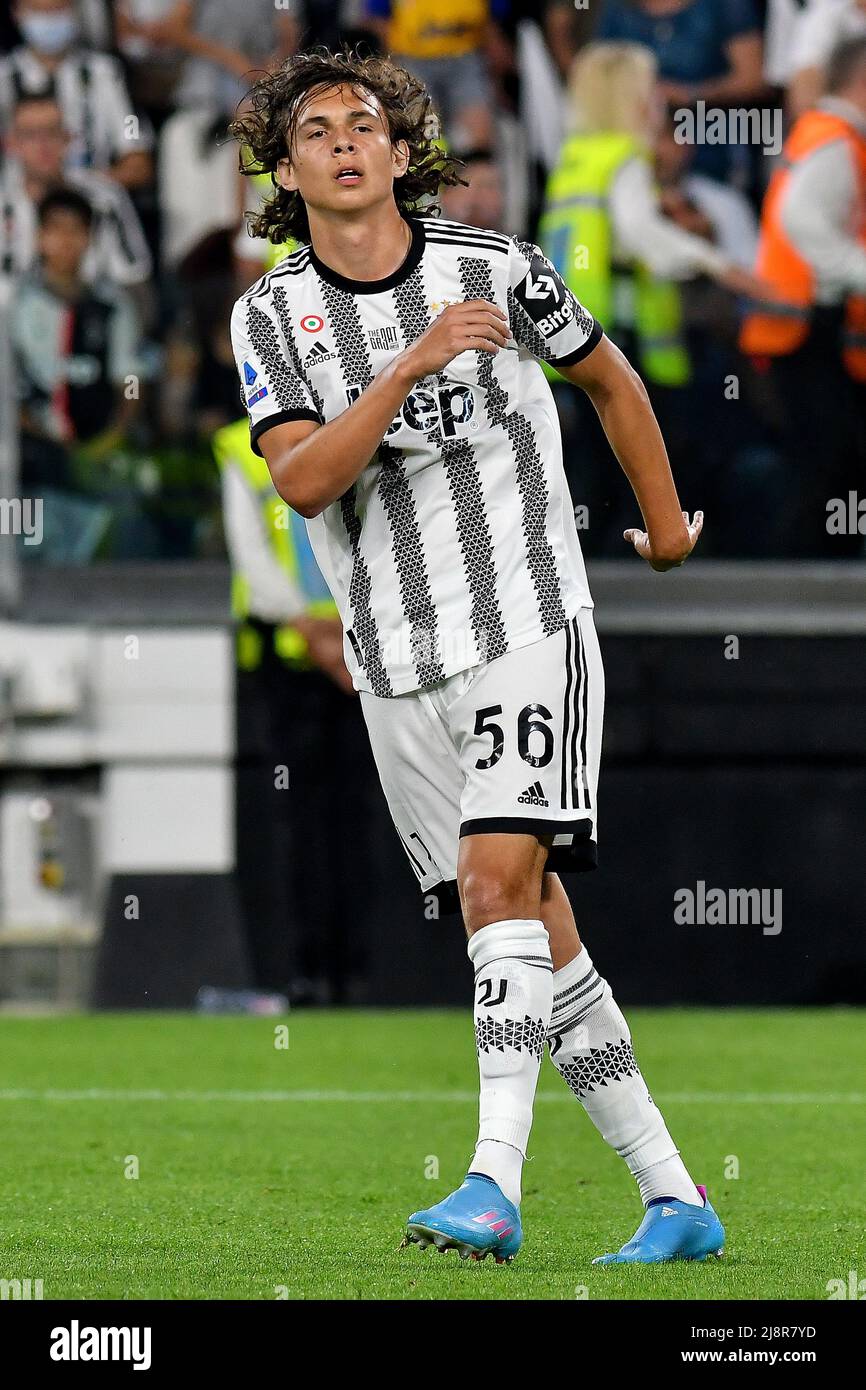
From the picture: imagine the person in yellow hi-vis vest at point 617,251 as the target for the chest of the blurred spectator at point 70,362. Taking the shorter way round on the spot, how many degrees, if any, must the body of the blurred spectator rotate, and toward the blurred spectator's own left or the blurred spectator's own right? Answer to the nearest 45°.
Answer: approximately 90° to the blurred spectator's own left

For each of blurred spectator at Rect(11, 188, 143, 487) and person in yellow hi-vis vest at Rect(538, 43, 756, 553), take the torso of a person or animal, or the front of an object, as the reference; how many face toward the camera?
1

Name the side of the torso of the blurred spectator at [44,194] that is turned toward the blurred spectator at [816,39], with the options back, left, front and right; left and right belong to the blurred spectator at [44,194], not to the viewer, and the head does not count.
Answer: left

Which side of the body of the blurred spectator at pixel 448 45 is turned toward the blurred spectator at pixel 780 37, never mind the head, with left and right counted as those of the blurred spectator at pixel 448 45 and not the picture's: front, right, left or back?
left

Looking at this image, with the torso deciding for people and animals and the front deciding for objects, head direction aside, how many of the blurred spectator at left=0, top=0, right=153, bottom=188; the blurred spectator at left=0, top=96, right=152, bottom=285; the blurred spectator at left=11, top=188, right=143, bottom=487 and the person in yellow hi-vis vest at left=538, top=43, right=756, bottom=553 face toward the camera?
3

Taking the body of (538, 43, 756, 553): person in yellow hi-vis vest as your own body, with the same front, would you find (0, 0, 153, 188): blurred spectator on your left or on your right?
on your left

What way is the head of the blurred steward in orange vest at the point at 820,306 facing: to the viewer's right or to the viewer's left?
to the viewer's left
